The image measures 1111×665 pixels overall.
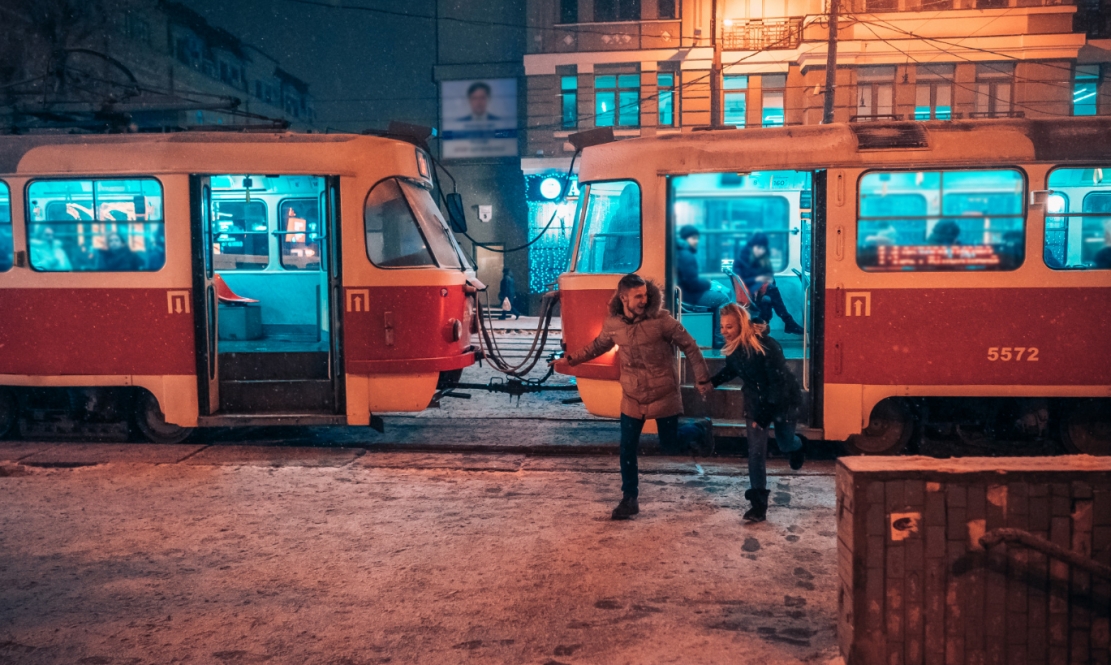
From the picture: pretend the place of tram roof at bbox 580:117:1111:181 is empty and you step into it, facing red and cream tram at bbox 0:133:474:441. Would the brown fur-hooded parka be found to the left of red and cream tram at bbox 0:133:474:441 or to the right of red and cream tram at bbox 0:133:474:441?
left

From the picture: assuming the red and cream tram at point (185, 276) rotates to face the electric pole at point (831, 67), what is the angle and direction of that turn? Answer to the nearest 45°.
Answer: approximately 45° to its left

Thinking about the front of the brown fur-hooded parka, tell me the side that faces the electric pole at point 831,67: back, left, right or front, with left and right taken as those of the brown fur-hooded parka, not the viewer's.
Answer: back

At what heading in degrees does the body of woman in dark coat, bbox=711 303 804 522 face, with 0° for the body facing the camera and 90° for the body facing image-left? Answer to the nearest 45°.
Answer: approximately 45°

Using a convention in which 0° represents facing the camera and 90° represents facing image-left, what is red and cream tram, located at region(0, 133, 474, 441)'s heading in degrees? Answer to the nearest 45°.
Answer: approximately 270°
